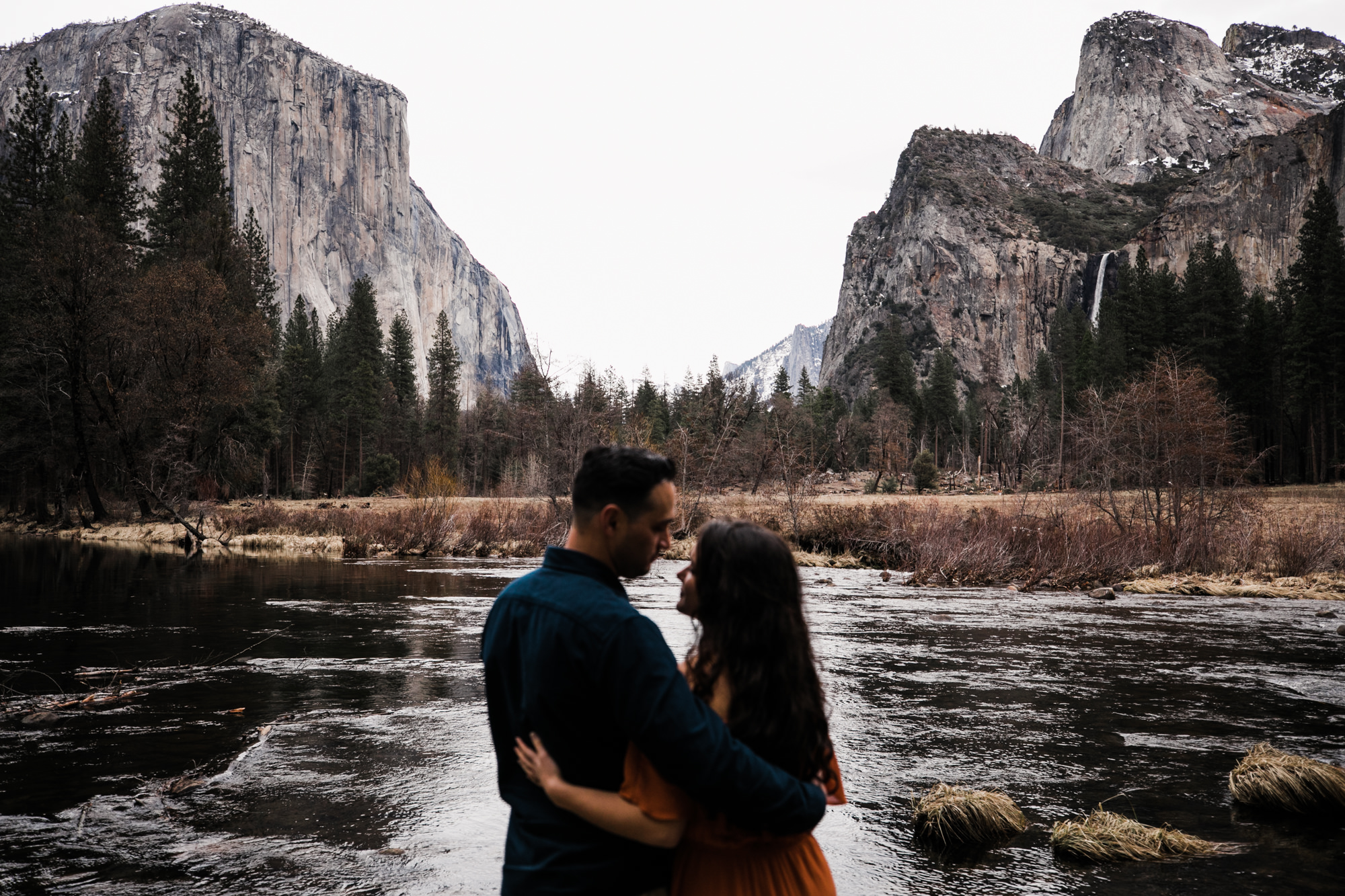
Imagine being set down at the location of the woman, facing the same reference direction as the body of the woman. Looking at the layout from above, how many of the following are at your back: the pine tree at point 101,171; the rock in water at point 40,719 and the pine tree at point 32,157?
0

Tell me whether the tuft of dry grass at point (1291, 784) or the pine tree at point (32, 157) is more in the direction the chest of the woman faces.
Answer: the pine tree

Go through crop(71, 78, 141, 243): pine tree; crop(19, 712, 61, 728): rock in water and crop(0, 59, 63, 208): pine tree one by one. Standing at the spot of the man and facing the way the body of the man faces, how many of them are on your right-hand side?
0

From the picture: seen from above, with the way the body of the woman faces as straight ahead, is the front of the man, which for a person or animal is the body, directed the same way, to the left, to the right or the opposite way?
to the right

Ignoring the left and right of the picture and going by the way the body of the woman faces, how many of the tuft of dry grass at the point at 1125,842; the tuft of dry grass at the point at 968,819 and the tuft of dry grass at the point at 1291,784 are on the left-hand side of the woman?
0

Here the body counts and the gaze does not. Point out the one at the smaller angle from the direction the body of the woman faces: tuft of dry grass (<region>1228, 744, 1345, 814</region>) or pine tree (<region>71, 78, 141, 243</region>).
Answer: the pine tree

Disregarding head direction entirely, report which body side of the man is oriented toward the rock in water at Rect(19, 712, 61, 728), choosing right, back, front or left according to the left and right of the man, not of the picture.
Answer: left

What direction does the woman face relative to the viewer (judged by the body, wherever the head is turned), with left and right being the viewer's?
facing away from the viewer and to the left of the viewer

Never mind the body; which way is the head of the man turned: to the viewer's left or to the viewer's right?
to the viewer's right

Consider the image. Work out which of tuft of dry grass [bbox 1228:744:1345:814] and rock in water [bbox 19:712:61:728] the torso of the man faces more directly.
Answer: the tuft of dry grass

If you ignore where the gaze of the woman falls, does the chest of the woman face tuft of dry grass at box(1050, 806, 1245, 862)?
no

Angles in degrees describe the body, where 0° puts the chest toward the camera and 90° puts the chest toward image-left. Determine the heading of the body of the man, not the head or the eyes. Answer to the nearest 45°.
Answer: approximately 225°

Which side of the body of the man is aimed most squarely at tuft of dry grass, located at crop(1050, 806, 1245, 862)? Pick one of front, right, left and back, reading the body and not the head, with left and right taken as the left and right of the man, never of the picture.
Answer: front

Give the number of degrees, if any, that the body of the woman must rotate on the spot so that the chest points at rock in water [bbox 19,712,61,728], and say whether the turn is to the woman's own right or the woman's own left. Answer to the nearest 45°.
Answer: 0° — they already face it

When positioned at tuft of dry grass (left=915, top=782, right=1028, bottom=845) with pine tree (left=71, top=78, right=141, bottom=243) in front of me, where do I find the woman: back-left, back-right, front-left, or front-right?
back-left

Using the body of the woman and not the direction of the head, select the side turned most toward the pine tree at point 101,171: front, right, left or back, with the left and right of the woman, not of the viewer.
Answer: front
